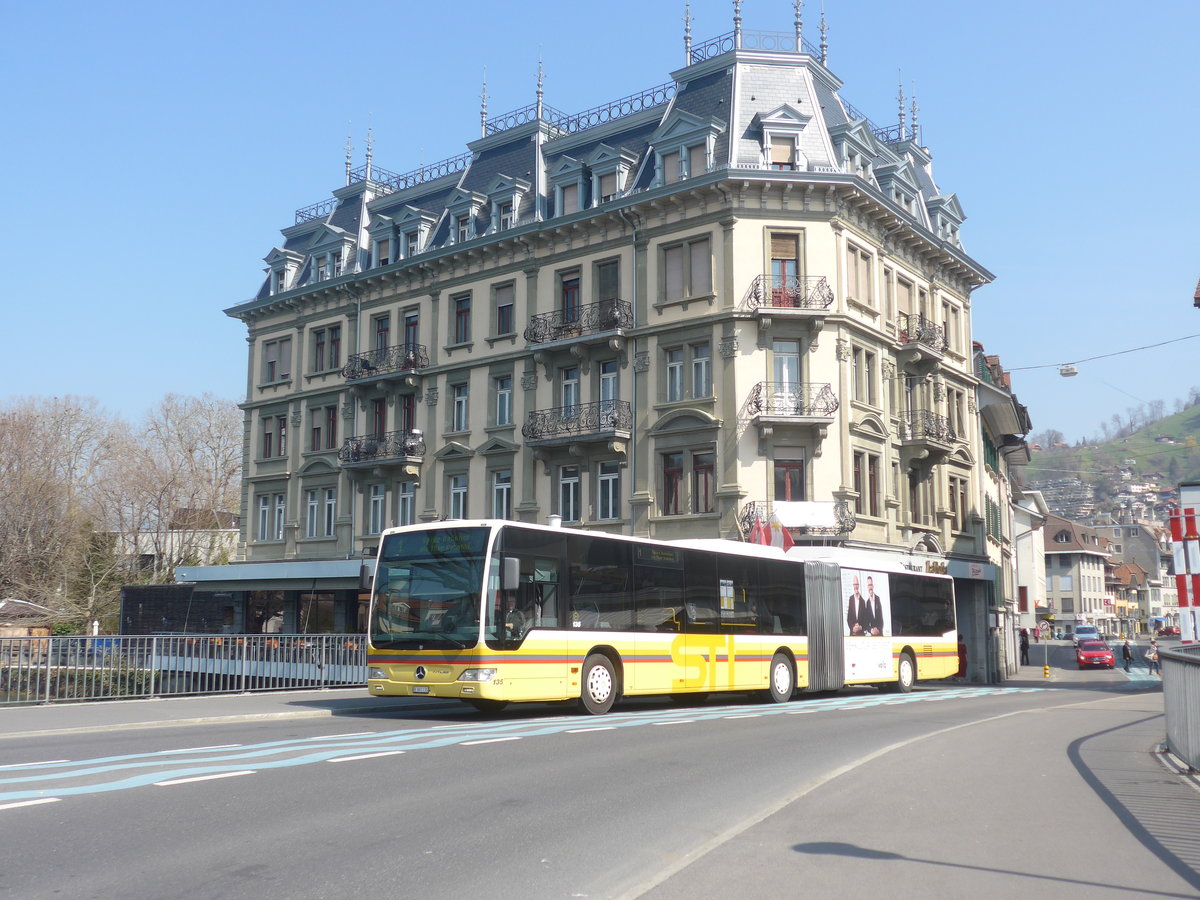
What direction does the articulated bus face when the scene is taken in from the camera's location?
facing the viewer and to the left of the viewer

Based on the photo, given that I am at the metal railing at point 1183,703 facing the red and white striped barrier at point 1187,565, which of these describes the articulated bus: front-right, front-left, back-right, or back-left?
front-left

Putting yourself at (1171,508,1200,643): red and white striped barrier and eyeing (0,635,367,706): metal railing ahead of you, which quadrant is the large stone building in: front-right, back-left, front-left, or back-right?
front-right

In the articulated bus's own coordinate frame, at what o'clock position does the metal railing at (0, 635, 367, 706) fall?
The metal railing is roughly at 2 o'clock from the articulated bus.

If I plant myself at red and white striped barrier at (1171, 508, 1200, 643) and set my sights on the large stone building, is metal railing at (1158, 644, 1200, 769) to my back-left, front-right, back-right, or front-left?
back-left

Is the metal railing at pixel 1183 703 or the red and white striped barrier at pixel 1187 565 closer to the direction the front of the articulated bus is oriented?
the metal railing

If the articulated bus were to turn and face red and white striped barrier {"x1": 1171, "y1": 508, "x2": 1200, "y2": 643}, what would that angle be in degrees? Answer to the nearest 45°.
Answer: approximately 135° to its left

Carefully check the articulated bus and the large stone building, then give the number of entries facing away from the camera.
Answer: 0

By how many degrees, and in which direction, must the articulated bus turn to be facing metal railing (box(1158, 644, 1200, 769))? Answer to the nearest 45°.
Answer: approximately 90° to its left

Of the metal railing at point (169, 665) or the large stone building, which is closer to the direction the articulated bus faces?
the metal railing
